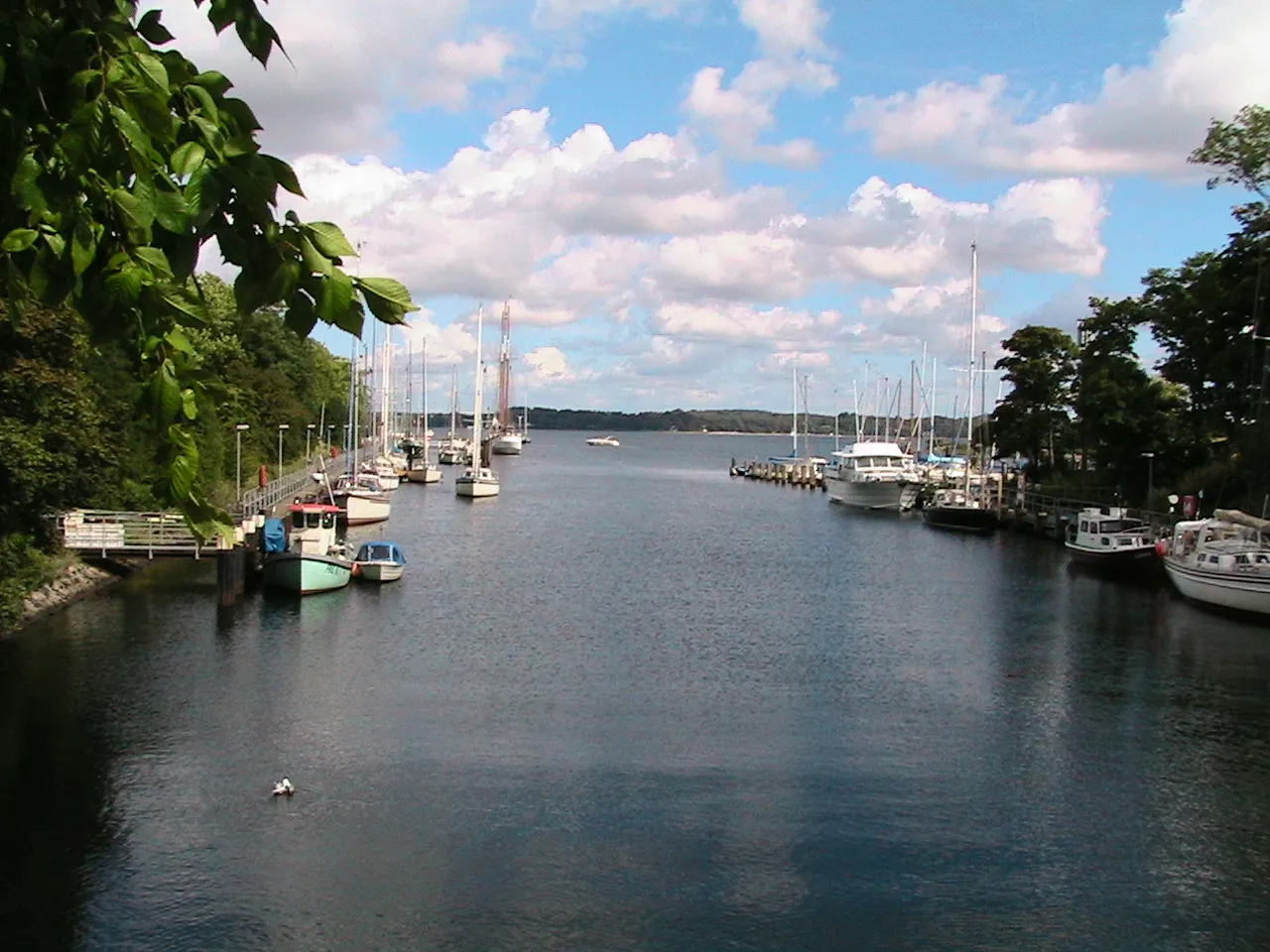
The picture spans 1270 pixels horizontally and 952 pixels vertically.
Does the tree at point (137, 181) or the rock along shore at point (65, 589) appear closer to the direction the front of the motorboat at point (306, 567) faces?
the tree

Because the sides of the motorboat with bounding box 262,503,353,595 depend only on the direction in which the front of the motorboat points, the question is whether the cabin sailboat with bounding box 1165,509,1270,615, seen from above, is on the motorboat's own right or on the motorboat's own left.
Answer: on the motorboat's own left

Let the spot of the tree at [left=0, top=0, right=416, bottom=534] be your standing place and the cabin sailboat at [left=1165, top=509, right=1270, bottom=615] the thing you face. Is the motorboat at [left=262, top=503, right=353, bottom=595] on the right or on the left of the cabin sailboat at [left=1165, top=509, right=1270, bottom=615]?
left

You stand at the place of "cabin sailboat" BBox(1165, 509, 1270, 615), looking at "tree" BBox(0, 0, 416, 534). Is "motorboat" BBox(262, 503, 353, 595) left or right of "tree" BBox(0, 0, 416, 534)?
right
